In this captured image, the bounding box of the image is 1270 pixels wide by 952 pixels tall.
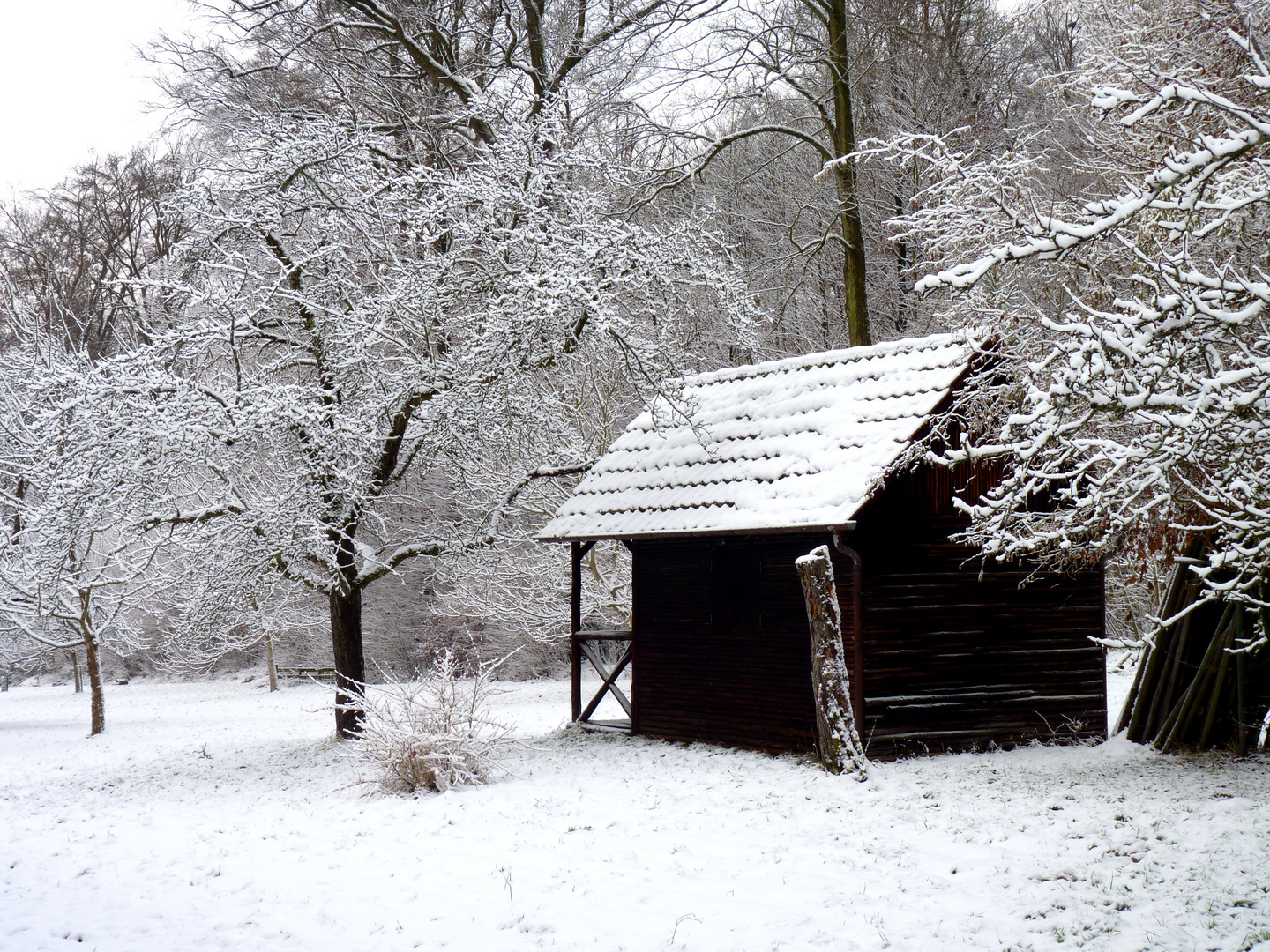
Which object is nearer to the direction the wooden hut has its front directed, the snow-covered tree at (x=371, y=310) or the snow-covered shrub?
the snow-covered tree

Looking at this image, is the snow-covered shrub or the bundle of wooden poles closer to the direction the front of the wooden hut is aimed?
the snow-covered shrub

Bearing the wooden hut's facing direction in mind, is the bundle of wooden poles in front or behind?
behind

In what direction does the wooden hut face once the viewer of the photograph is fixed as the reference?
facing away from the viewer and to the left of the viewer

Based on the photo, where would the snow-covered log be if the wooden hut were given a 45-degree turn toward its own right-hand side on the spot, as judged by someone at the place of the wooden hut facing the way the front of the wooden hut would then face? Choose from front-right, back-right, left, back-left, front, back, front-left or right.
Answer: back

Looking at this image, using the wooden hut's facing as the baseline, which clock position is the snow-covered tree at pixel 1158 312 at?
The snow-covered tree is roughly at 7 o'clock from the wooden hut.

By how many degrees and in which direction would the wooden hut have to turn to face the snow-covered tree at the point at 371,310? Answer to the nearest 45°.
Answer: approximately 45° to its left

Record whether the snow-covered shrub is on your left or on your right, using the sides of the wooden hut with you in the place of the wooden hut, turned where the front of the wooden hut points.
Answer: on your left
